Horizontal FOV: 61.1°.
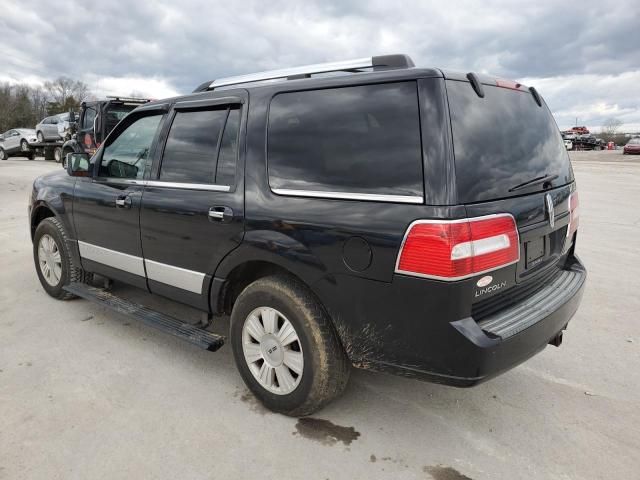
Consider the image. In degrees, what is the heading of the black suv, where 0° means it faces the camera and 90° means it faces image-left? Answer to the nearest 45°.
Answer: approximately 135°

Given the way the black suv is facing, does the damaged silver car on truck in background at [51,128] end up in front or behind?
in front

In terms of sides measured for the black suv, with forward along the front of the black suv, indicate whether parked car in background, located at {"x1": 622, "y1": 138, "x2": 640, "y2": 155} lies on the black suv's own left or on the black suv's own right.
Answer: on the black suv's own right

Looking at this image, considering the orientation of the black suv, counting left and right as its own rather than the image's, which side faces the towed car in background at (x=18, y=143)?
front

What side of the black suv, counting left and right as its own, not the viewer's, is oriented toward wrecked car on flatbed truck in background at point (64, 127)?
front
